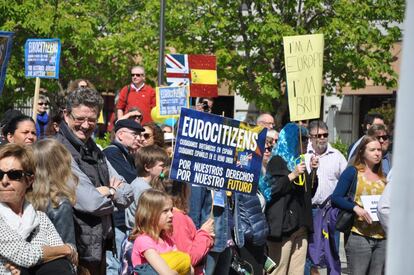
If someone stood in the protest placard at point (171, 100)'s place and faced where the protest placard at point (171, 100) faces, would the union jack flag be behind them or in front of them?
behind

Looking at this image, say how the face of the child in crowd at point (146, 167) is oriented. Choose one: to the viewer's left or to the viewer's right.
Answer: to the viewer's right

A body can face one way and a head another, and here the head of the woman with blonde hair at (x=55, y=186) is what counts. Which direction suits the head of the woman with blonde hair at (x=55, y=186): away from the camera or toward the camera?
away from the camera

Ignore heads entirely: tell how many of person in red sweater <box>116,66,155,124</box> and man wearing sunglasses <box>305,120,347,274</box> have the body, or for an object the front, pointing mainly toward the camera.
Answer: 2

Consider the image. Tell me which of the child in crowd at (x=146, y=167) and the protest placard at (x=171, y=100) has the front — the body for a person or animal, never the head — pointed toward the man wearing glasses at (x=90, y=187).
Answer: the protest placard

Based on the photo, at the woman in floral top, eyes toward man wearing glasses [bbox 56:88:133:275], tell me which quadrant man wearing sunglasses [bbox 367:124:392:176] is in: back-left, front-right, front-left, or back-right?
back-right

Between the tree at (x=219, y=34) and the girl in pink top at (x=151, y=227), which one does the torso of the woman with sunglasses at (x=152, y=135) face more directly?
the girl in pink top

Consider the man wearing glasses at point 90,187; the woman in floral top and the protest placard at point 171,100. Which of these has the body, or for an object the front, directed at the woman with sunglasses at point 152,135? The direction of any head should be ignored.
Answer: the protest placard
